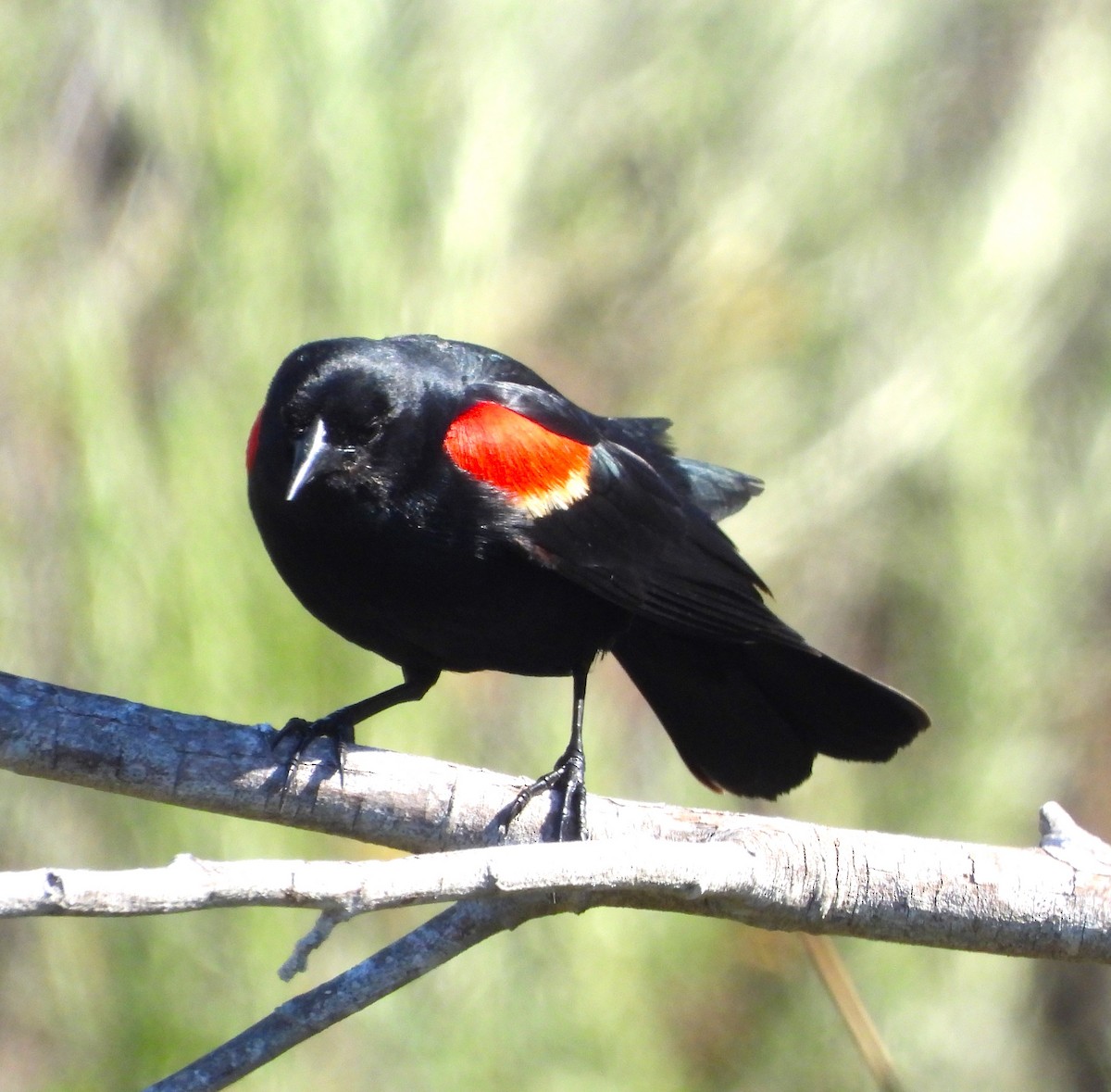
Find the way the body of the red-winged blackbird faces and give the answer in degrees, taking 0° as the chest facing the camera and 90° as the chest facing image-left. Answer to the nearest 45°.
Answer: approximately 45°
